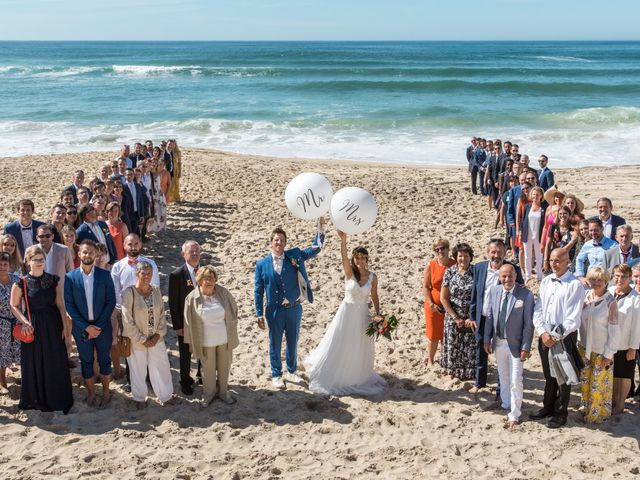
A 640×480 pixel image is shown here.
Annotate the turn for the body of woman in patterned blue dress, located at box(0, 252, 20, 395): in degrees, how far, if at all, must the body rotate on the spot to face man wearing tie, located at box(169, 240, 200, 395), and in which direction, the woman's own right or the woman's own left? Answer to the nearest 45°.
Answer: approximately 90° to the woman's own left

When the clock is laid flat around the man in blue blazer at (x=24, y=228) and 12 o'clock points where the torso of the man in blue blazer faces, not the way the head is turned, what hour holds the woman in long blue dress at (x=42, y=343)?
The woman in long blue dress is roughly at 12 o'clock from the man in blue blazer.

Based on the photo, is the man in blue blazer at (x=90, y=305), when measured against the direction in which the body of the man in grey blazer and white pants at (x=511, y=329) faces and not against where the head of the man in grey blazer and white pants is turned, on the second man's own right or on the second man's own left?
on the second man's own right

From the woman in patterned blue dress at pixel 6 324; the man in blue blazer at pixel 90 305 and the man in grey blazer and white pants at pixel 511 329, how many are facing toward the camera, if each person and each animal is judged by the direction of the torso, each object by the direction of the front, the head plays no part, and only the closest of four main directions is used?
3

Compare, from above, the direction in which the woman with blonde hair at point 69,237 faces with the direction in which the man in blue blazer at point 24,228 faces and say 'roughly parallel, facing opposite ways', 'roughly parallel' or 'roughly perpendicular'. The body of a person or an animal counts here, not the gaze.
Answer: roughly parallel

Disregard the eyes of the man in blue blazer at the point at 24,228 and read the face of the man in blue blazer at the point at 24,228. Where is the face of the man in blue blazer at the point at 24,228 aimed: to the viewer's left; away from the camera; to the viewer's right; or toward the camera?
toward the camera

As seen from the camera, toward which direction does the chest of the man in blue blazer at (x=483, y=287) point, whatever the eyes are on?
toward the camera

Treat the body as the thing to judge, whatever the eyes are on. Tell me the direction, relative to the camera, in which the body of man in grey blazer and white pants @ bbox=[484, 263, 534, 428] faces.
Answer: toward the camera

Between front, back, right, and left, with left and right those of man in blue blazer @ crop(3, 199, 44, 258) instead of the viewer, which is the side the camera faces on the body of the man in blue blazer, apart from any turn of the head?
front

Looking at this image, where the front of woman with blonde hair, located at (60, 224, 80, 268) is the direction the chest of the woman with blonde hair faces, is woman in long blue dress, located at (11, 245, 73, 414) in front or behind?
in front

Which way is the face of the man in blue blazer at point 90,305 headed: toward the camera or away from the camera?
toward the camera

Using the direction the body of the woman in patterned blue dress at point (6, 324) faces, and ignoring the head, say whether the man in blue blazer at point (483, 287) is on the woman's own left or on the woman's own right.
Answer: on the woman's own left

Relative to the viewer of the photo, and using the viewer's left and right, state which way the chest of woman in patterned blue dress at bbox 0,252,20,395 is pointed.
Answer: facing the viewer

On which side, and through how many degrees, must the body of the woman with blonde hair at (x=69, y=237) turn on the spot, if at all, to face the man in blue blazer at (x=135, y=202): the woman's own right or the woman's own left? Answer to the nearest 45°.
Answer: approximately 180°
